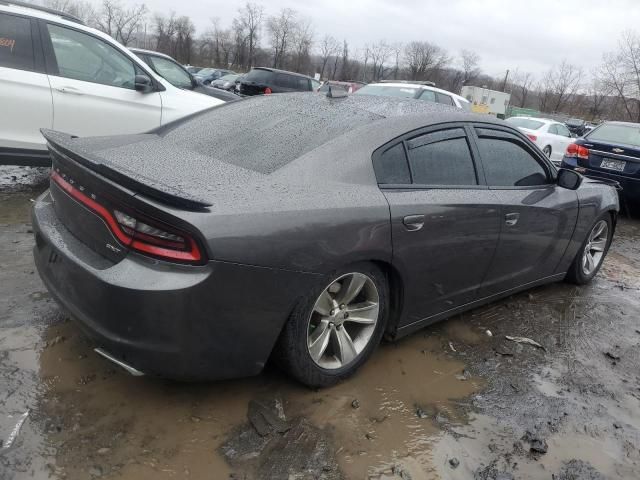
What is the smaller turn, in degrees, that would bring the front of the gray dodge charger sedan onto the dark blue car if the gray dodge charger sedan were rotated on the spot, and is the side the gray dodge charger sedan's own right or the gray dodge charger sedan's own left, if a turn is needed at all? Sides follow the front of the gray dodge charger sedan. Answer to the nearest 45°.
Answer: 0° — it already faces it

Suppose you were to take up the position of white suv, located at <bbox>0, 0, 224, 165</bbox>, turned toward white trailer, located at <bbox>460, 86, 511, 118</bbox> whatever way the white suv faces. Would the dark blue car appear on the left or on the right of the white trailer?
right

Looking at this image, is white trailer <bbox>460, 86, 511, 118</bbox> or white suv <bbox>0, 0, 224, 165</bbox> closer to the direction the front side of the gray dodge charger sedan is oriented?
the white trailer

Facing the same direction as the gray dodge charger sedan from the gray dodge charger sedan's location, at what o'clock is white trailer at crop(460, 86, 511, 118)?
The white trailer is roughly at 11 o'clock from the gray dodge charger sedan.

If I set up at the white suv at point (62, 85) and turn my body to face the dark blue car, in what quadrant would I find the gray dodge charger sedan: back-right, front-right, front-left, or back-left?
front-right

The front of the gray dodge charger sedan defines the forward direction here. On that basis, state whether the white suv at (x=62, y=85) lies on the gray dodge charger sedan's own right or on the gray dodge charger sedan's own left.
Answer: on the gray dodge charger sedan's own left

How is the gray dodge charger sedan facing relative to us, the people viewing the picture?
facing away from the viewer and to the right of the viewer

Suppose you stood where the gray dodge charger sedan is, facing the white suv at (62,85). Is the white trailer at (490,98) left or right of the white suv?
right

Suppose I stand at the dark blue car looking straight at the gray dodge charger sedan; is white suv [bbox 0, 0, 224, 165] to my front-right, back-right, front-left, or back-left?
front-right
